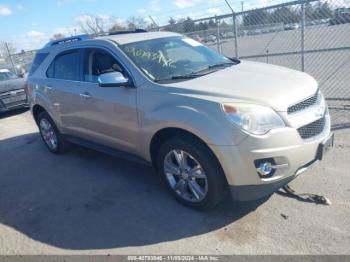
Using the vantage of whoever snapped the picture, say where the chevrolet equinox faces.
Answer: facing the viewer and to the right of the viewer

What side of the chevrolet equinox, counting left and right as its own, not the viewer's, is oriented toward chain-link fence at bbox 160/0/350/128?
left
